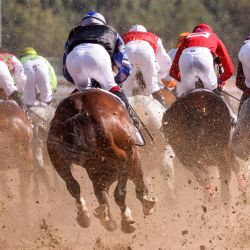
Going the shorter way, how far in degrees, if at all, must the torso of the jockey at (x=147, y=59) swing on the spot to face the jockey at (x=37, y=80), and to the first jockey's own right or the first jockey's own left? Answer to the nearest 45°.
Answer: approximately 90° to the first jockey's own left

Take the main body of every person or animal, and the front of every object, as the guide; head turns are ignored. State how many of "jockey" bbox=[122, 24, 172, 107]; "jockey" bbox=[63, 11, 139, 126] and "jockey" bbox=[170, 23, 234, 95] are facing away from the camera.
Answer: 3

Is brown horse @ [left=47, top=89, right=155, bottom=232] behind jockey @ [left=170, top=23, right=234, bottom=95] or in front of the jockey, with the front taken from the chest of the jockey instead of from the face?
behind

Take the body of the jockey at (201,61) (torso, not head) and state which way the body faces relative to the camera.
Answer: away from the camera

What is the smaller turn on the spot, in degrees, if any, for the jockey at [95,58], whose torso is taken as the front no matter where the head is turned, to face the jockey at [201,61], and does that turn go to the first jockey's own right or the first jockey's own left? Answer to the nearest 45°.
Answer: approximately 45° to the first jockey's own right

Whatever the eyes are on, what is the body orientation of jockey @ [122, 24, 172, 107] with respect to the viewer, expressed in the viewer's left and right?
facing away from the viewer

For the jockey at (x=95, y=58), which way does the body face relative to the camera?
away from the camera

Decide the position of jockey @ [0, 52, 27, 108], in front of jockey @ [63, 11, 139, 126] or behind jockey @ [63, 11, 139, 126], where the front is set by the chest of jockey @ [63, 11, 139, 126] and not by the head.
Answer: in front
